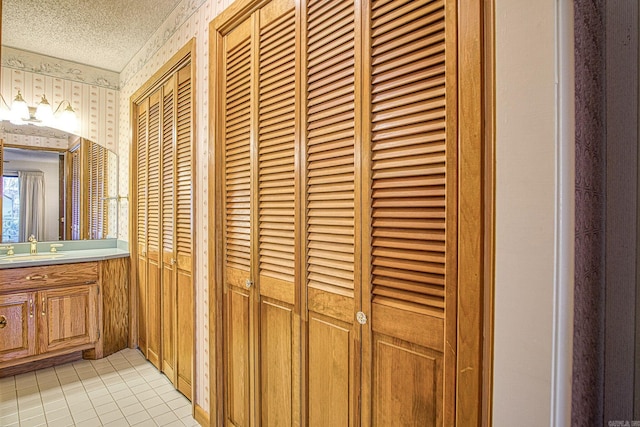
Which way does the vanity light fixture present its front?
toward the camera

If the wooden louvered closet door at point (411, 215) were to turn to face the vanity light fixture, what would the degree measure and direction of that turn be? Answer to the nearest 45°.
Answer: approximately 45° to its right

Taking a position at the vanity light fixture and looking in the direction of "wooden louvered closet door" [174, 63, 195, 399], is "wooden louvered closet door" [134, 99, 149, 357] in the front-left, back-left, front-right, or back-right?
front-left

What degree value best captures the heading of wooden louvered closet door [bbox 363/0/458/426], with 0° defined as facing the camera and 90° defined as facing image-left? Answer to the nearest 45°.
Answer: approximately 45°

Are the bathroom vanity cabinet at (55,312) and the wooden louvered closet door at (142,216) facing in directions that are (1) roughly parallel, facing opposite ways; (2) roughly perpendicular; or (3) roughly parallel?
roughly perpendicular

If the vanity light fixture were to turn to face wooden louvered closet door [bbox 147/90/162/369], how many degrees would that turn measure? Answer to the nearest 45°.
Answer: approximately 45° to its left

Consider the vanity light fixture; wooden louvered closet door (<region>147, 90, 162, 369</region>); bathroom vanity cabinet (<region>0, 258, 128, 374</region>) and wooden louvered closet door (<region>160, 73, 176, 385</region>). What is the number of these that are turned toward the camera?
2

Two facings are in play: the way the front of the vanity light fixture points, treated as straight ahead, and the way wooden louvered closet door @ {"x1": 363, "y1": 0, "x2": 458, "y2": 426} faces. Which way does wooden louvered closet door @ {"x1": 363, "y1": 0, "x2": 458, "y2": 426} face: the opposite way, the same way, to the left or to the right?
to the right

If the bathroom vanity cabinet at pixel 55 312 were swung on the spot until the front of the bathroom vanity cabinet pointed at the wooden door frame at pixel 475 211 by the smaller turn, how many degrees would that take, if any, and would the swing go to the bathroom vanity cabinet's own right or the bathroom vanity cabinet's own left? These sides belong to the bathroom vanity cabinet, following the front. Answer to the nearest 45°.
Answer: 0° — it already faces it

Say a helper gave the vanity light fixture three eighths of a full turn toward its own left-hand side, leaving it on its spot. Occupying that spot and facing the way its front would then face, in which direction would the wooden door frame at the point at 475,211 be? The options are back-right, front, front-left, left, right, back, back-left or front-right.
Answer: back-right
